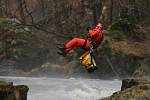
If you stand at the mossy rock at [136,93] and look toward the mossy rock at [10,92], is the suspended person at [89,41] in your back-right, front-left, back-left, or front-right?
front-right

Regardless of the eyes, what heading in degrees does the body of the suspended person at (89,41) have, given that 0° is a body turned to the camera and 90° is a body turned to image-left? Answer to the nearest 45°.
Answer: approximately 90°

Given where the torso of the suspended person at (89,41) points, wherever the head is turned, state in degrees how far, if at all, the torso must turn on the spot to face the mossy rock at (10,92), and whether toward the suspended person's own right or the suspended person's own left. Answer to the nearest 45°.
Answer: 0° — they already face it

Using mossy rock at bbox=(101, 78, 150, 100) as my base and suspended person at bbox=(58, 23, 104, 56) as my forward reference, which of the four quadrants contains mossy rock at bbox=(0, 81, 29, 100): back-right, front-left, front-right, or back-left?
front-left

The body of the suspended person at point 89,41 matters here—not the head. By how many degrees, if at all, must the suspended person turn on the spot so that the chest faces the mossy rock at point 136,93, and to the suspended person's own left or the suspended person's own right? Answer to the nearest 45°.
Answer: approximately 135° to the suspended person's own left
